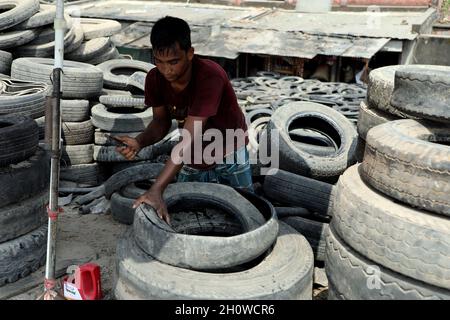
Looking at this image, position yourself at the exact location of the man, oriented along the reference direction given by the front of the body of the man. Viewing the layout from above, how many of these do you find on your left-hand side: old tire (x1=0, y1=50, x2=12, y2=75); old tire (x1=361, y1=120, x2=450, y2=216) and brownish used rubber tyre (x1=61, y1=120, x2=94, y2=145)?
1

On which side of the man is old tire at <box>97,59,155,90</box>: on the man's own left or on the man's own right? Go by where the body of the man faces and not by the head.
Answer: on the man's own right

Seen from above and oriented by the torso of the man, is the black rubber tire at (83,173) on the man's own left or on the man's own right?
on the man's own right

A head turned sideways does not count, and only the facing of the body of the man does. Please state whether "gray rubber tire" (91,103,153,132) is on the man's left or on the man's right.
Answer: on the man's right

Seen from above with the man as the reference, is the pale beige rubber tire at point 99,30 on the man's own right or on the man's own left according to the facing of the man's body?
on the man's own right

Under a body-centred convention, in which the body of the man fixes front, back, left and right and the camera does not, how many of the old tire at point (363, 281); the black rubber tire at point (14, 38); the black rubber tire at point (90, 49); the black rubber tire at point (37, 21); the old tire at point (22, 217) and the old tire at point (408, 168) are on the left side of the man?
2

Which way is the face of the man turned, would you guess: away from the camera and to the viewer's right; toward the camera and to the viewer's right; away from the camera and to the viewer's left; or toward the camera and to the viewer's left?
toward the camera and to the viewer's left

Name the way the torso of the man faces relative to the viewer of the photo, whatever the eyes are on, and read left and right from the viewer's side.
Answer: facing the viewer and to the left of the viewer

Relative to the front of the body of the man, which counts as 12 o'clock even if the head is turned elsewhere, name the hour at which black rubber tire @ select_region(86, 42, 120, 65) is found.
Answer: The black rubber tire is roughly at 4 o'clock from the man.
